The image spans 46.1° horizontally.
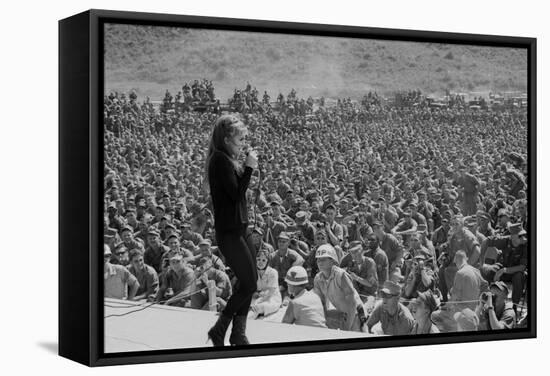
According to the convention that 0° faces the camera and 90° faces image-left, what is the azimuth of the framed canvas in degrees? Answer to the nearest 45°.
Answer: approximately 315°
